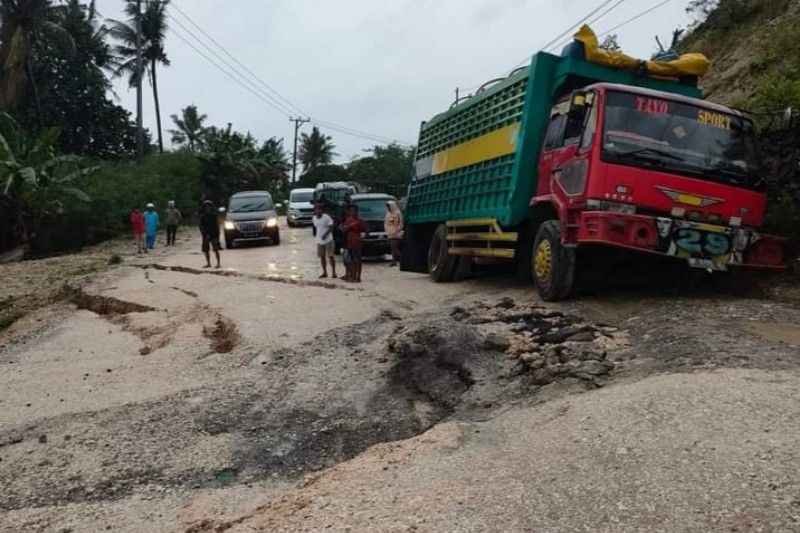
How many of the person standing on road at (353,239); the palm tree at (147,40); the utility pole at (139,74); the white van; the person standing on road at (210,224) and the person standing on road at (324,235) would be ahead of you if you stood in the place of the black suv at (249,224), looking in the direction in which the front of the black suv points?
3

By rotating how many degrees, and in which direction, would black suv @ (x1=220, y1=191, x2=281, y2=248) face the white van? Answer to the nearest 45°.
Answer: approximately 180°

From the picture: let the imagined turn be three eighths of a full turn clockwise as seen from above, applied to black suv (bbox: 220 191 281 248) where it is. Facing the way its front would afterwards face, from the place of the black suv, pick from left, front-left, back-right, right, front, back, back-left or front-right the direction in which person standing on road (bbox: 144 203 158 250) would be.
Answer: front-left

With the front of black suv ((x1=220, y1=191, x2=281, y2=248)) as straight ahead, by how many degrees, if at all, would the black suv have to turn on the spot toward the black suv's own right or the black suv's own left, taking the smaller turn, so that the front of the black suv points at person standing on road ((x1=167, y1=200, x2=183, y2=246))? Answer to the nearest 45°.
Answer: approximately 135° to the black suv's own right

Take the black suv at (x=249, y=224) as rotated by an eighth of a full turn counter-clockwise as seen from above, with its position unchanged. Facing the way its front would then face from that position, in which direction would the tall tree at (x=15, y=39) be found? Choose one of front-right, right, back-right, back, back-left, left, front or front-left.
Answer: back

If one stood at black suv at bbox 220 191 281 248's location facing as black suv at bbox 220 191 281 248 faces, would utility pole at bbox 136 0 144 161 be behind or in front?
behind

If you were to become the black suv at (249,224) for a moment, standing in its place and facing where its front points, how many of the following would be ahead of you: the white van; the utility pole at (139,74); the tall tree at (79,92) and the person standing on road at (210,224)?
1

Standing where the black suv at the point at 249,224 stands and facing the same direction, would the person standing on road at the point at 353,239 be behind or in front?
in front

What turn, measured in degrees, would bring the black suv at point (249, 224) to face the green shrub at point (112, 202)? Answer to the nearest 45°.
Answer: approximately 135° to its right

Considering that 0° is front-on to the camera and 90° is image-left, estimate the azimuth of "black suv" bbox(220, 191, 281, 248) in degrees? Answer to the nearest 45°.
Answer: approximately 0°

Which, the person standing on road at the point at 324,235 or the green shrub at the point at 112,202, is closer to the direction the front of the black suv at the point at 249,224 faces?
the person standing on road

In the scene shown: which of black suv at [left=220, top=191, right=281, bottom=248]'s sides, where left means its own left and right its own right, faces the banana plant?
right
